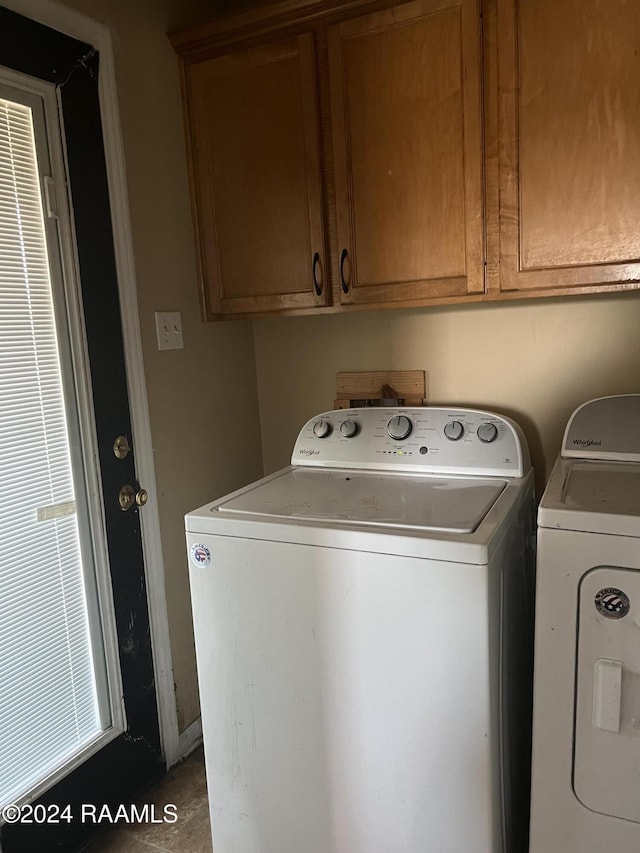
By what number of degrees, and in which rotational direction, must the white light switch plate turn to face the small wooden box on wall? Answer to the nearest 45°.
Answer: approximately 45° to its left

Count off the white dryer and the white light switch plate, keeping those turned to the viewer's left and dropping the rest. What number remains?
0

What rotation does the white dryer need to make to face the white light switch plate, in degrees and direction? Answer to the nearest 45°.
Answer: approximately 90° to its right

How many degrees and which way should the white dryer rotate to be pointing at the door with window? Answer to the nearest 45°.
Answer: approximately 90° to its right

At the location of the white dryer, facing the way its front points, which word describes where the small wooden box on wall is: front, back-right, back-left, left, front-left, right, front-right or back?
back-right

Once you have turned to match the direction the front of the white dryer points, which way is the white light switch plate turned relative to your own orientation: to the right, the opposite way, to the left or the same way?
to the left

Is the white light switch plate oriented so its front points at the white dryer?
yes

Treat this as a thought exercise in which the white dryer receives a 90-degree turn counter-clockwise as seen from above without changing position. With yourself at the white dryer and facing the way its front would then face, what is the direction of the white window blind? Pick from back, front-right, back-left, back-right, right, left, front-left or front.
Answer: back

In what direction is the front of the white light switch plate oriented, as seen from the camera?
facing the viewer and to the right of the viewer

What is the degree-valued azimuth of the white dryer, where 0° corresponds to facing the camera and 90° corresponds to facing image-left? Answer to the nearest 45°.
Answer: approximately 0°
